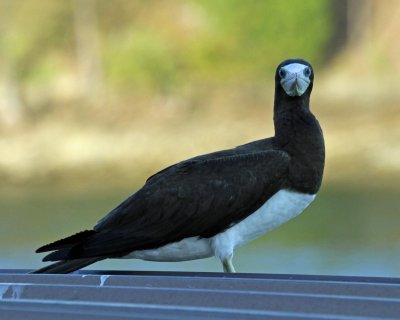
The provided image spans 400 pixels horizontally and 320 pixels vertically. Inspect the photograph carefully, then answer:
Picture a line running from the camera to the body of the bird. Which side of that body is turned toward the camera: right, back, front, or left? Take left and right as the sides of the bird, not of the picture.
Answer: right
